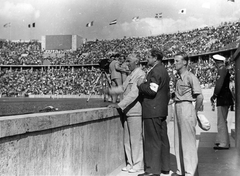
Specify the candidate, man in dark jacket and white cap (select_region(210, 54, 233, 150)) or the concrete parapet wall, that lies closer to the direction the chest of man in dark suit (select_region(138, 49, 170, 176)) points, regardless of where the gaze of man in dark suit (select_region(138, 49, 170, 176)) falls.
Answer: the concrete parapet wall

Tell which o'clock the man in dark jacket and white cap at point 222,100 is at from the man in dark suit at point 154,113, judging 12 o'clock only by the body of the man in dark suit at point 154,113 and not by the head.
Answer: the man in dark jacket and white cap at point 222,100 is roughly at 4 o'clock from the man in dark suit at point 154,113.

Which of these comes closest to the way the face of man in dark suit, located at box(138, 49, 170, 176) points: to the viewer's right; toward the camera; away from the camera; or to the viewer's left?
to the viewer's left

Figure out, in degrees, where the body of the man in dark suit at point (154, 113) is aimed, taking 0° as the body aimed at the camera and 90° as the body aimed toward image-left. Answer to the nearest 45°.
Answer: approximately 90°

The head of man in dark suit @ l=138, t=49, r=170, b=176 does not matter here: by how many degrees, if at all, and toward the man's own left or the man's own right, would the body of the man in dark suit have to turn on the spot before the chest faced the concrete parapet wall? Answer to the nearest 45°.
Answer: approximately 45° to the man's own left
